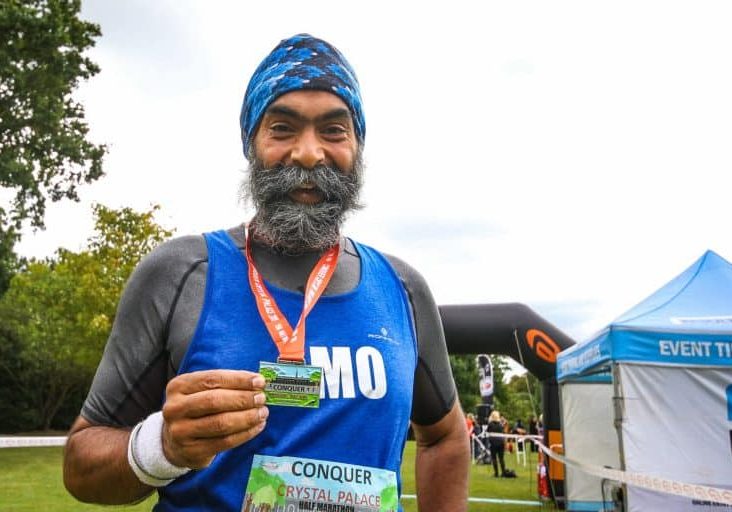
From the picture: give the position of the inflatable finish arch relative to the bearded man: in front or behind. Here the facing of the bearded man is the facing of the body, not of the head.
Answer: behind

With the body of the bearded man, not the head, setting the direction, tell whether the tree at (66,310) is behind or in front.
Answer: behind

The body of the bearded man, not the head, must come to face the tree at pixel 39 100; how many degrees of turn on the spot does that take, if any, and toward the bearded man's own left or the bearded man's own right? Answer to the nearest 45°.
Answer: approximately 180°

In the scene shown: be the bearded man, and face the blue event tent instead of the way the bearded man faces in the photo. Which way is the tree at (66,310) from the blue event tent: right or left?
left

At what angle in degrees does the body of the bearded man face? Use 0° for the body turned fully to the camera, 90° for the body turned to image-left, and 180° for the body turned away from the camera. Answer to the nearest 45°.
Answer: approximately 0°

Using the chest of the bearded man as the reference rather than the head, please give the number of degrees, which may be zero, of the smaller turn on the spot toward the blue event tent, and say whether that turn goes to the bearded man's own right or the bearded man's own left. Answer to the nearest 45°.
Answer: approximately 135° to the bearded man's own left
